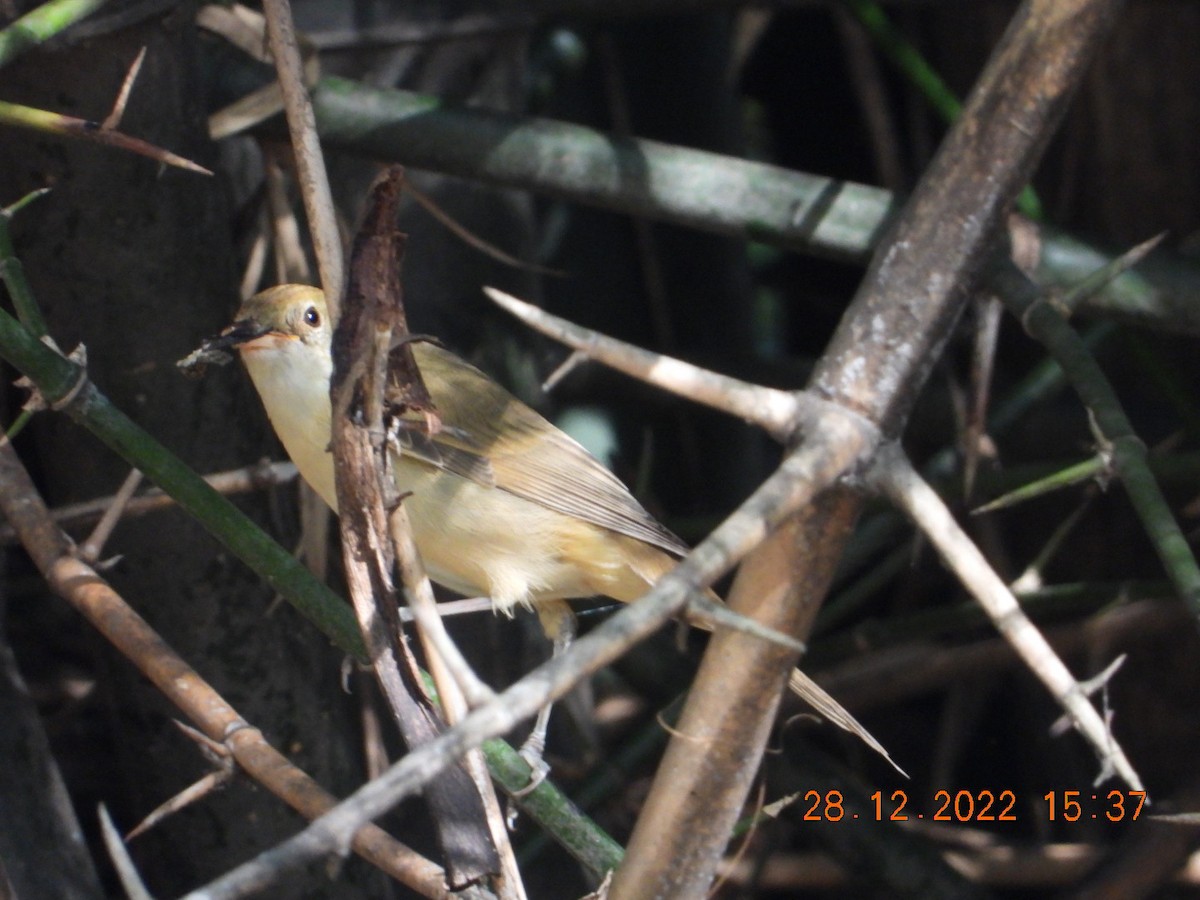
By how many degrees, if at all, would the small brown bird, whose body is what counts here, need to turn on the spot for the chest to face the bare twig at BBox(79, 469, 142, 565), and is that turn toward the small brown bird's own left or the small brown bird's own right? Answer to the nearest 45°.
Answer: approximately 45° to the small brown bird's own left

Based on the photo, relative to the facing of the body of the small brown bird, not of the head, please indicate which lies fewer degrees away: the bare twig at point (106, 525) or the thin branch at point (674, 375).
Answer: the bare twig

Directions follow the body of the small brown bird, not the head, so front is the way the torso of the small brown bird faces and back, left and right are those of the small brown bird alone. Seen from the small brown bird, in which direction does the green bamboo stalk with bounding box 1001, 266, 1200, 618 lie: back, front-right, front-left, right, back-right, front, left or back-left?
back-left

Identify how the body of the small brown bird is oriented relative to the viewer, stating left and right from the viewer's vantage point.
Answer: facing to the left of the viewer

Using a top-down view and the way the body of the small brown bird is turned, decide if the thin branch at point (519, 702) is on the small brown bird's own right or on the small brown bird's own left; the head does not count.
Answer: on the small brown bird's own left
